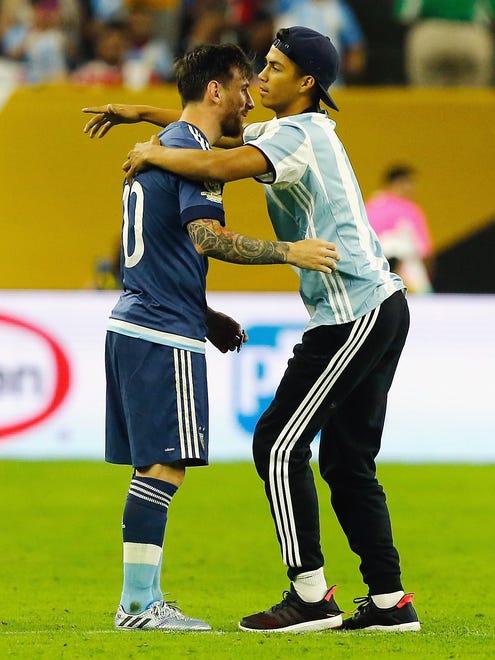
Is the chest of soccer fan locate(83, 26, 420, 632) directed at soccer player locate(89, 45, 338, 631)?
yes

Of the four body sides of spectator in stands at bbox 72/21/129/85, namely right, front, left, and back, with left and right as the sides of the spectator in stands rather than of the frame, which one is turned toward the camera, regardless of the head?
front

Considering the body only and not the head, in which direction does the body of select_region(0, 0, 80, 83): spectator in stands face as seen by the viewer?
toward the camera

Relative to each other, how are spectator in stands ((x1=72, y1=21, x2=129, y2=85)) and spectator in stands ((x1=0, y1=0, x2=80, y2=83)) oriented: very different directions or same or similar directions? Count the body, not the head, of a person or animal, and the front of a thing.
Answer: same or similar directions

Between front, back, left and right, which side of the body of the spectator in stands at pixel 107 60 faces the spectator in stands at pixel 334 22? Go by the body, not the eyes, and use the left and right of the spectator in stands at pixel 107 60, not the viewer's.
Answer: left

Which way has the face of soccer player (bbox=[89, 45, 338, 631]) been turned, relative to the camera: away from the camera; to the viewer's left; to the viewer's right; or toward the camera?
to the viewer's right

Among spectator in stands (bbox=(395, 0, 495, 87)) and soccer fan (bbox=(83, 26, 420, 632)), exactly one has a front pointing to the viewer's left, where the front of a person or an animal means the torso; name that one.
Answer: the soccer fan

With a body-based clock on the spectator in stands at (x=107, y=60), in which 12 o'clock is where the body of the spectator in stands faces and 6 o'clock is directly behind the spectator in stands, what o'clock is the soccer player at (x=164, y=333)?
The soccer player is roughly at 12 o'clock from the spectator in stands.

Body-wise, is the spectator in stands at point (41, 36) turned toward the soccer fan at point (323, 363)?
yes

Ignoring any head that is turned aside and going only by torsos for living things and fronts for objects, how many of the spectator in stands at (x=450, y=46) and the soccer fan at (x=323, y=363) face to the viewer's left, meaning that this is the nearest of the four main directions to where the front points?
1

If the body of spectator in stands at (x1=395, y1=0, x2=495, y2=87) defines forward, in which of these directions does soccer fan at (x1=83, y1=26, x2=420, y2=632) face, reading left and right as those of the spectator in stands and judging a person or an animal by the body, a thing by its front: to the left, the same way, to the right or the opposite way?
to the right

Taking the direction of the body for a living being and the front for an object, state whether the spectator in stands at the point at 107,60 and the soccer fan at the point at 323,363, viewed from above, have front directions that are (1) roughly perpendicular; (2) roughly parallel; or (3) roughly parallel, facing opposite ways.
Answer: roughly perpendicular

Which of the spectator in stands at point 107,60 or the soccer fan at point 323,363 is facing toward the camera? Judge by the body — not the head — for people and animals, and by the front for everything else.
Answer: the spectator in stands

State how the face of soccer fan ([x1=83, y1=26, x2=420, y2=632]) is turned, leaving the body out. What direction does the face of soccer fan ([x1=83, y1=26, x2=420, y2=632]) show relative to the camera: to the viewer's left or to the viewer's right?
to the viewer's left

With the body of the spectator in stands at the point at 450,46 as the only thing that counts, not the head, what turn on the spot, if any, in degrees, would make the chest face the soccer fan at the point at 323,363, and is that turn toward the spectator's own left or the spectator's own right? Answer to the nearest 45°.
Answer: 0° — they already face them

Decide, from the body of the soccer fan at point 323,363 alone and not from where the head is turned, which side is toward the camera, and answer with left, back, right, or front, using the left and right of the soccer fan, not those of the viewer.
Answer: left

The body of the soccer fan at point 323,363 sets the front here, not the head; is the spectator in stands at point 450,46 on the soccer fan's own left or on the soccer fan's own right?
on the soccer fan's own right

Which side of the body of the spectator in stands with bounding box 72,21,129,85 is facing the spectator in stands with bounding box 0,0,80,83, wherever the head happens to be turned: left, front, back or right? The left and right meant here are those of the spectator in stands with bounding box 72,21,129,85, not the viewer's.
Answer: right
